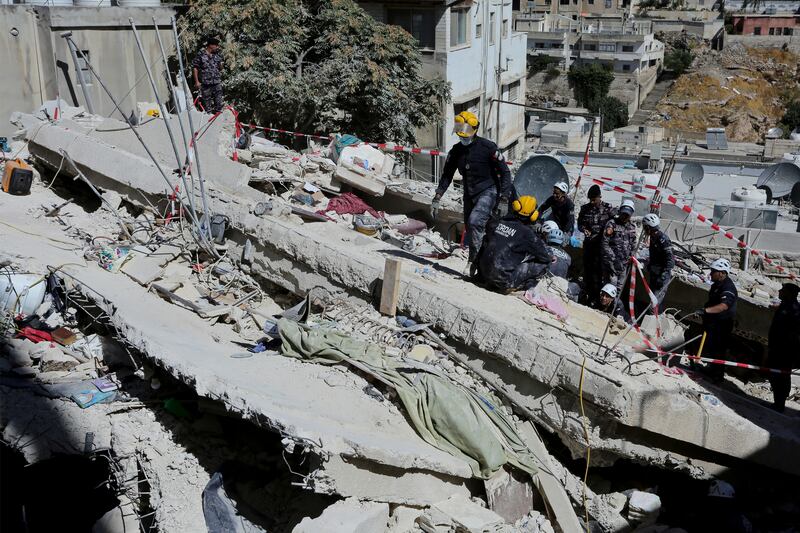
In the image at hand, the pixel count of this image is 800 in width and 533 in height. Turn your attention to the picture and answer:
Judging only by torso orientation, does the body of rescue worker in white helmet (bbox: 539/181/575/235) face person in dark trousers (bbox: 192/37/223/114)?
no

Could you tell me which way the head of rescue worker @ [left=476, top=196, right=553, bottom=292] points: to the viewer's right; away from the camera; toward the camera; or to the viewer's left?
away from the camera

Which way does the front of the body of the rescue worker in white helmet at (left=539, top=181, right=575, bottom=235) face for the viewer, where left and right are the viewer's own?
facing the viewer and to the left of the viewer

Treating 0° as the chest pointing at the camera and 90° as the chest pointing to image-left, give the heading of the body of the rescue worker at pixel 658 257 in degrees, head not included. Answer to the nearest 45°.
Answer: approximately 90°

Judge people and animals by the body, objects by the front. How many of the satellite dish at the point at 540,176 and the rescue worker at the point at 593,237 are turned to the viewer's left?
0

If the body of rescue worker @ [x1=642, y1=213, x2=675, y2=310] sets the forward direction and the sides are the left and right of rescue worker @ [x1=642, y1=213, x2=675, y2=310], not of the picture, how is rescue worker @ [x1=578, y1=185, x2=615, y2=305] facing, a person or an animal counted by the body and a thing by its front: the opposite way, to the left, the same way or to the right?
to the left

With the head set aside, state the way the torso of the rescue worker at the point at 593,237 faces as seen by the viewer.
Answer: toward the camera

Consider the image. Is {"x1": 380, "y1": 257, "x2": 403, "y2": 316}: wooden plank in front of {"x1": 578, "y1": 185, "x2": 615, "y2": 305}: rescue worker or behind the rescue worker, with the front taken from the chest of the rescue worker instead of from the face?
in front

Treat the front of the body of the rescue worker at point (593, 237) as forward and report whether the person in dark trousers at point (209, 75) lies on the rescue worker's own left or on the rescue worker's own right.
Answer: on the rescue worker's own right

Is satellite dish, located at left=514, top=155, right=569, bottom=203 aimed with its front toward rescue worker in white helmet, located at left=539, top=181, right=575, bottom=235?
no

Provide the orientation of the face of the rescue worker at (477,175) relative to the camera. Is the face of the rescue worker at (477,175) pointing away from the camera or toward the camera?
toward the camera

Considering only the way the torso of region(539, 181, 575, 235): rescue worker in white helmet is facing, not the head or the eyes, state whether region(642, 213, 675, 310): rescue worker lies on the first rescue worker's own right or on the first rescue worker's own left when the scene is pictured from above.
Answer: on the first rescue worker's own left

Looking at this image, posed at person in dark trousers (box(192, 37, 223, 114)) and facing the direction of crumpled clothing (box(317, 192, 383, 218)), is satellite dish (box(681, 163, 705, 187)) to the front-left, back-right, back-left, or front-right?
front-left
